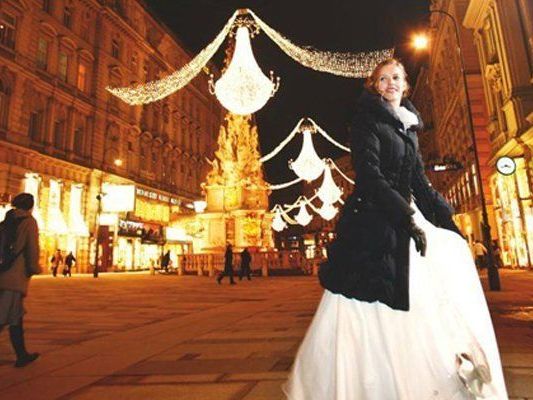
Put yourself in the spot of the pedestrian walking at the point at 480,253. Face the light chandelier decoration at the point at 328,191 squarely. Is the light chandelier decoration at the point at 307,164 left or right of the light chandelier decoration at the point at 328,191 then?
left

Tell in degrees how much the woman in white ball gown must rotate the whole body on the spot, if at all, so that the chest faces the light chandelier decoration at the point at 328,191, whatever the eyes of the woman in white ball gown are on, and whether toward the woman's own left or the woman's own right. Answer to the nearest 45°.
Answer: approximately 135° to the woman's own left

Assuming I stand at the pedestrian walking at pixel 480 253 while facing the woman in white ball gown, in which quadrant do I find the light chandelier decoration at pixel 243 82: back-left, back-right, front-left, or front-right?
front-right
